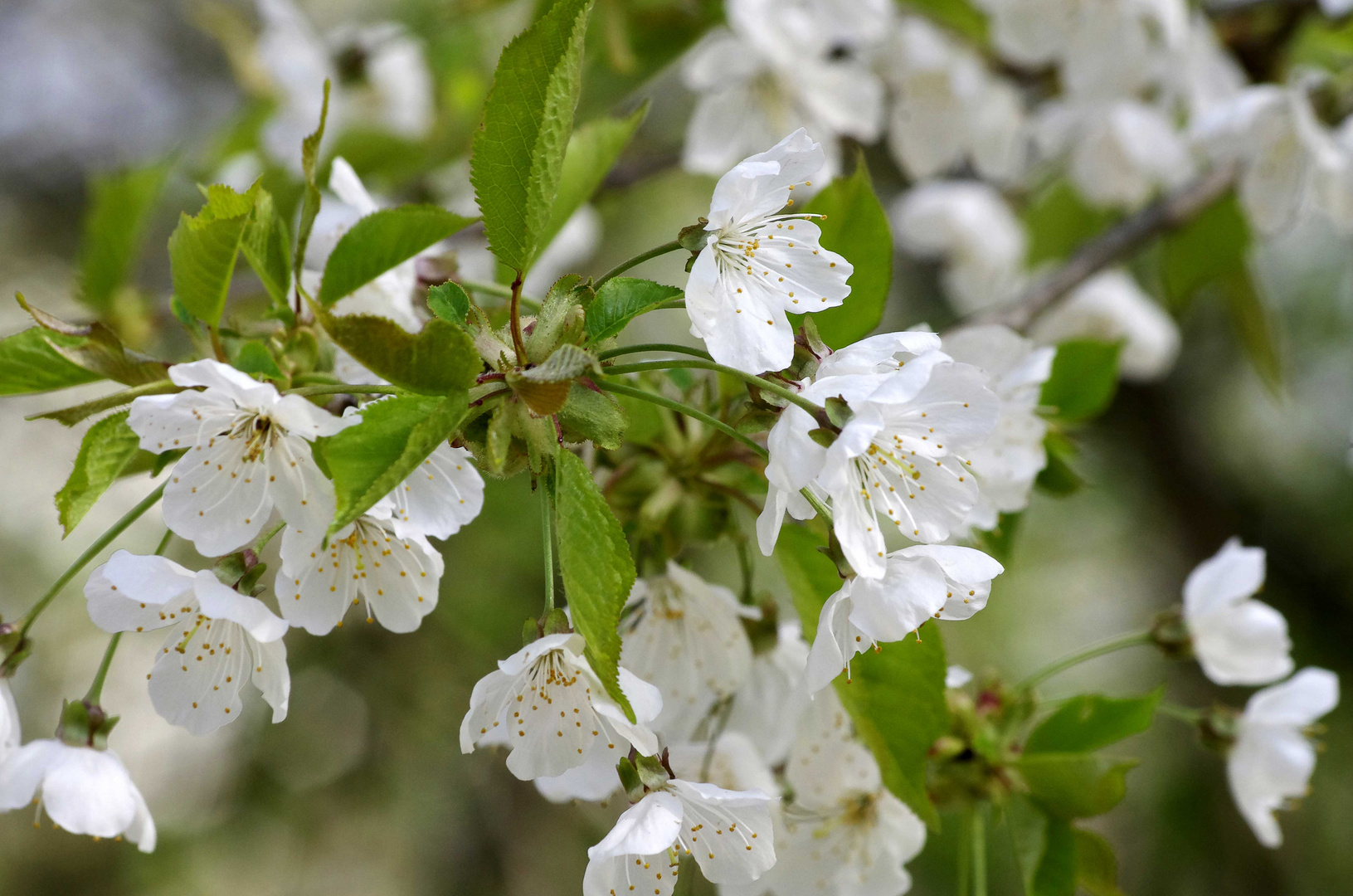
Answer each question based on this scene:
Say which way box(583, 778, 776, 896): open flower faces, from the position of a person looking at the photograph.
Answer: facing the viewer

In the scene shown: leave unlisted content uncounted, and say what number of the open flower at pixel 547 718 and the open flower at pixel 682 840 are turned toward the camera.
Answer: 2

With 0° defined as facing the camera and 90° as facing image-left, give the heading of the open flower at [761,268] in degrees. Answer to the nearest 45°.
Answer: approximately 315°

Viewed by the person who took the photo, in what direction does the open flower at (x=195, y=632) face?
facing the viewer and to the left of the viewer
